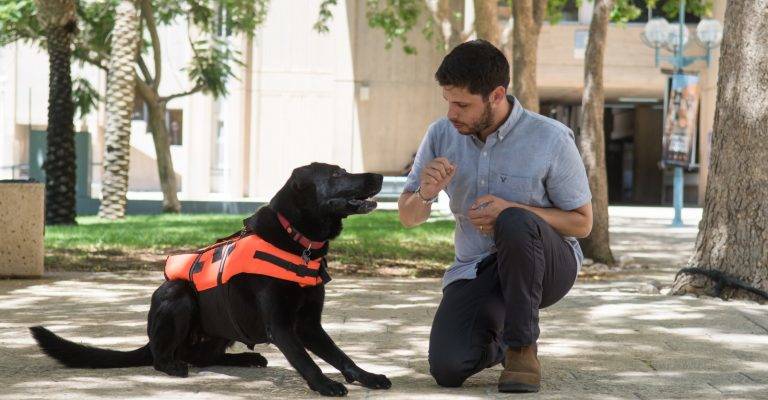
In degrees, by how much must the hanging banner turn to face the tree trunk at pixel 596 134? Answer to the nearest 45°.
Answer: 0° — it already faces it

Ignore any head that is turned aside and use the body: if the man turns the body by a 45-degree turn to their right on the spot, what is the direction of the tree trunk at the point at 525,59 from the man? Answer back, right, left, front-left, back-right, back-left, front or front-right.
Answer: right

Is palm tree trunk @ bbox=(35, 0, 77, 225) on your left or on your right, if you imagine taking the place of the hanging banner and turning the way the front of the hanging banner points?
on your right

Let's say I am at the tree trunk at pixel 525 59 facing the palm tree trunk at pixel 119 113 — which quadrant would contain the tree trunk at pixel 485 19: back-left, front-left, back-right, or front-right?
front-right

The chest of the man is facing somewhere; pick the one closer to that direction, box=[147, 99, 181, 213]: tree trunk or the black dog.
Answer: the black dog

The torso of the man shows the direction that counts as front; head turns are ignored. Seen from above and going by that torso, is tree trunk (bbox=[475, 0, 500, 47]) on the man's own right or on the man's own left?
on the man's own right

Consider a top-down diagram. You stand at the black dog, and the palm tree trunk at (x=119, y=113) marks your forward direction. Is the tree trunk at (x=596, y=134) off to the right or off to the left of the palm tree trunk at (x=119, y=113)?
right

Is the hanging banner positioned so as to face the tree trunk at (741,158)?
yes

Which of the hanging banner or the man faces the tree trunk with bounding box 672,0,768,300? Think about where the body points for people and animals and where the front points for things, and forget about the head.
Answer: the hanging banner

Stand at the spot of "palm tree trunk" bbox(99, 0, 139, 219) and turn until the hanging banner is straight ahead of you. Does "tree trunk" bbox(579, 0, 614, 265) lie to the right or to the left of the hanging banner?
right

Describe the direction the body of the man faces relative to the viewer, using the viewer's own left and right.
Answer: facing the viewer and to the left of the viewer

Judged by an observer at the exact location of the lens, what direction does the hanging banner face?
facing the viewer

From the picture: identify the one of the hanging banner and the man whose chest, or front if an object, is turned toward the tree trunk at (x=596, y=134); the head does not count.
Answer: the hanging banner

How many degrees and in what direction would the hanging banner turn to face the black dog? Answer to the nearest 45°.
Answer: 0° — it already faces it

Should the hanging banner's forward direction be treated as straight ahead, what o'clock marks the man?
The man is roughly at 12 o'clock from the hanging banner.

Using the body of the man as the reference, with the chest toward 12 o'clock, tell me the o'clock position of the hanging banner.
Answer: The hanging banner is roughly at 5 o'clock from the man.
